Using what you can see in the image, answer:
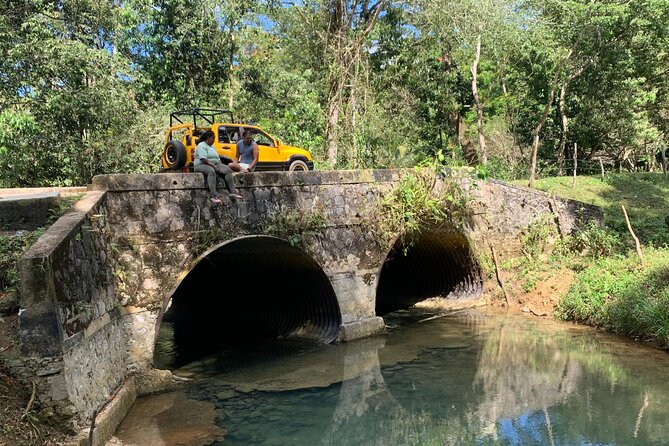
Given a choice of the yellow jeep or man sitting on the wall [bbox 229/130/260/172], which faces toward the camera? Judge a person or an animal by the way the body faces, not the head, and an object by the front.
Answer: the man sitting on the wall

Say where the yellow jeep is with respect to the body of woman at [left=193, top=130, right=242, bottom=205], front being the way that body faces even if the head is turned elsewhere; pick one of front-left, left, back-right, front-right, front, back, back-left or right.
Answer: back-left

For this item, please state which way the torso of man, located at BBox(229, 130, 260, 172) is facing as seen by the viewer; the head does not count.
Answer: toward the camera

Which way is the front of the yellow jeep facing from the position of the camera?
facing away from the viewer and to the right of the viewer

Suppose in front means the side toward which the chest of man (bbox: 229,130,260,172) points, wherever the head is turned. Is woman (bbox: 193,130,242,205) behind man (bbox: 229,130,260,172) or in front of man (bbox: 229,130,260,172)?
in front

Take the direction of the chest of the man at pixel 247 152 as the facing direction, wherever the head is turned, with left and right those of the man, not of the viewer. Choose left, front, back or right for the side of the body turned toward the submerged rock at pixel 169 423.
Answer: front

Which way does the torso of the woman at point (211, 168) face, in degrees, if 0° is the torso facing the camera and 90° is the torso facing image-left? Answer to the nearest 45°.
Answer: approximately 315°

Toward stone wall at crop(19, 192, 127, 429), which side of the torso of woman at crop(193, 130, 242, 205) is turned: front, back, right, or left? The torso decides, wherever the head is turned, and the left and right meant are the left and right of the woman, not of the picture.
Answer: right

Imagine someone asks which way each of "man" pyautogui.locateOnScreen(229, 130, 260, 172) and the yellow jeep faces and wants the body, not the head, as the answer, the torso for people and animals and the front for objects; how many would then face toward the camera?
1

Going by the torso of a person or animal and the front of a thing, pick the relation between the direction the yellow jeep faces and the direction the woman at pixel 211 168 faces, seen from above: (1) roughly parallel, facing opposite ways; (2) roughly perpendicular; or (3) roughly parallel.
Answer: roughly perpendicular

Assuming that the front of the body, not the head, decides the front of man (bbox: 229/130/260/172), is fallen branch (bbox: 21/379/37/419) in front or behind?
in front

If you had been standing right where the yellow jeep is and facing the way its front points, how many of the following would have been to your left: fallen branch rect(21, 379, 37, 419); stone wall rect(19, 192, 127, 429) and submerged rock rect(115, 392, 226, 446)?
0

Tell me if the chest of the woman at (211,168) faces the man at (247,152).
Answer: no

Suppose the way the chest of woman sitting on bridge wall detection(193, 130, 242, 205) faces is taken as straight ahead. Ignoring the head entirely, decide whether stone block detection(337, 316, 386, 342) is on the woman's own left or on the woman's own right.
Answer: on the woman's own left

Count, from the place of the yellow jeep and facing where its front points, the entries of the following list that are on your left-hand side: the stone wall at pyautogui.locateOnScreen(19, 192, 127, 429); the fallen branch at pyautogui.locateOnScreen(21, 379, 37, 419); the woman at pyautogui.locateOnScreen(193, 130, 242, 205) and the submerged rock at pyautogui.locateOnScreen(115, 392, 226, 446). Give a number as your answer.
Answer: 0
